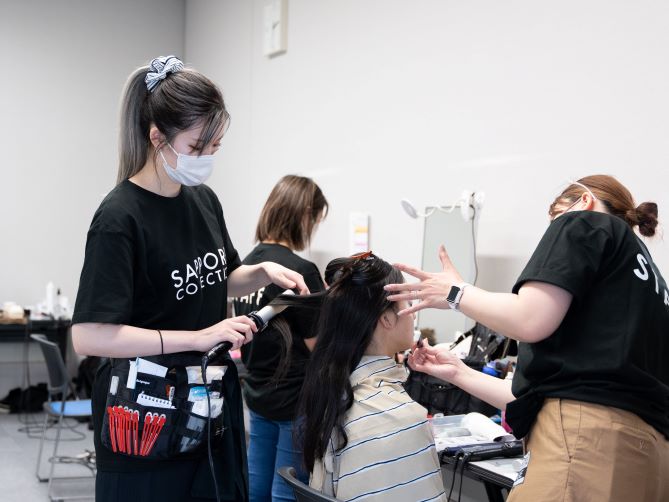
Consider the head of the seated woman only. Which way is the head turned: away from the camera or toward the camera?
away from the camera

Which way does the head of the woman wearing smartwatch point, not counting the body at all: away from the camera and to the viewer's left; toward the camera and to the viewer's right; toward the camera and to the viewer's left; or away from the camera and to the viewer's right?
away from the camera and to the viewer's left

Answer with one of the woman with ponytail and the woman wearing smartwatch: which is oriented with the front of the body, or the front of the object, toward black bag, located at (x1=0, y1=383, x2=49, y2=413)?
the woman wearing smartwatch

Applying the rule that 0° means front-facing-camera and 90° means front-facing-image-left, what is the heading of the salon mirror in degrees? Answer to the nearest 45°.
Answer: approximately 45°

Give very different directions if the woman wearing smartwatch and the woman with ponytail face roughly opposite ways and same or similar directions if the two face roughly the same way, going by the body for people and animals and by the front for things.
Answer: very different directions

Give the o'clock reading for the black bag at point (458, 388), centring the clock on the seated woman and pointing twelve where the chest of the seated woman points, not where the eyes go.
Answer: The black bag is roughly at 11 o'clock from the seated woman.

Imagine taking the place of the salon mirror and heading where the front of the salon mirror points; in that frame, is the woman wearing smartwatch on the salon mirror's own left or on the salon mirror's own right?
on the salon mirror's own left

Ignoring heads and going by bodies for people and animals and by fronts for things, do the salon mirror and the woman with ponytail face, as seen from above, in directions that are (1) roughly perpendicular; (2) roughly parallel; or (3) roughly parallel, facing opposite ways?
roughly perpendicular

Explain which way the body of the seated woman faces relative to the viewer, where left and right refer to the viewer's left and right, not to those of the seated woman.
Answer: facing away from the viewer and to the right of the viewer
